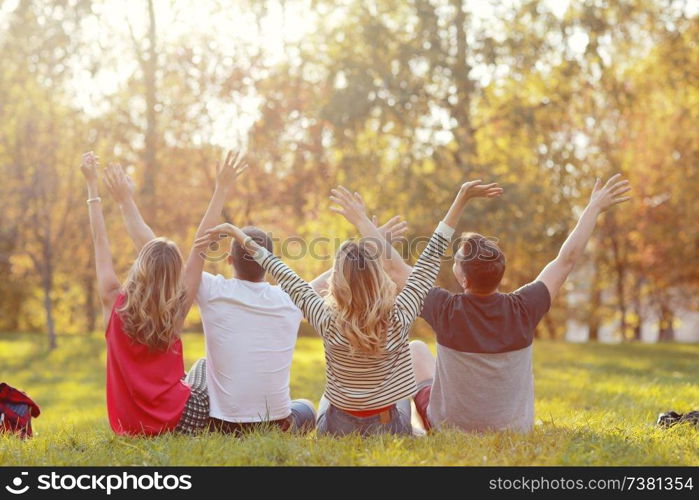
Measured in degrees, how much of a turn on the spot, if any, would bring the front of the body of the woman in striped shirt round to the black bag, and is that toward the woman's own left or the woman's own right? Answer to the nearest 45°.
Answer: approximately 90° to the woman's own right

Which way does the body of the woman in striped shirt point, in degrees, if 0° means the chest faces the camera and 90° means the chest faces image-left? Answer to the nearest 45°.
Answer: approximately 180°

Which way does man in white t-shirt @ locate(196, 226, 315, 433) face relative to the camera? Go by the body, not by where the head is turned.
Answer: away from the camera

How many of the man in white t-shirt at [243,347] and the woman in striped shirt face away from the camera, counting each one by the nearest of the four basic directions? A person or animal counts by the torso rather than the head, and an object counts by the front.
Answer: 2

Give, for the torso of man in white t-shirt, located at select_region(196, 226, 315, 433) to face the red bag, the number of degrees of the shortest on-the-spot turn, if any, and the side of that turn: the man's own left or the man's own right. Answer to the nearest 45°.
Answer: approximately 90° to the man's own left

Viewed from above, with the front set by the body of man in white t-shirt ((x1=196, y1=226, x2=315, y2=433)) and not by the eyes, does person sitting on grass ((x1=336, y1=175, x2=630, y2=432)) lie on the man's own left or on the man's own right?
on the man's own right

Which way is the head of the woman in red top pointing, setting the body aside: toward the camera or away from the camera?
away from the camera

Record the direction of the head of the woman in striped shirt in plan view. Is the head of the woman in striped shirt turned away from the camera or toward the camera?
away from the camera

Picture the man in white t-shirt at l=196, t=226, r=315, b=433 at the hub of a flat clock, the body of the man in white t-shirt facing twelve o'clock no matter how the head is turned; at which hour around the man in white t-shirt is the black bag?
The black bag is roughly at 3 o'clock from the man in white t-shirt.

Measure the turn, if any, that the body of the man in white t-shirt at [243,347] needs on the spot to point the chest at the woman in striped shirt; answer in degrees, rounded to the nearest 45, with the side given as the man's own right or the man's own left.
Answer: approximately 135° to the man's own right
